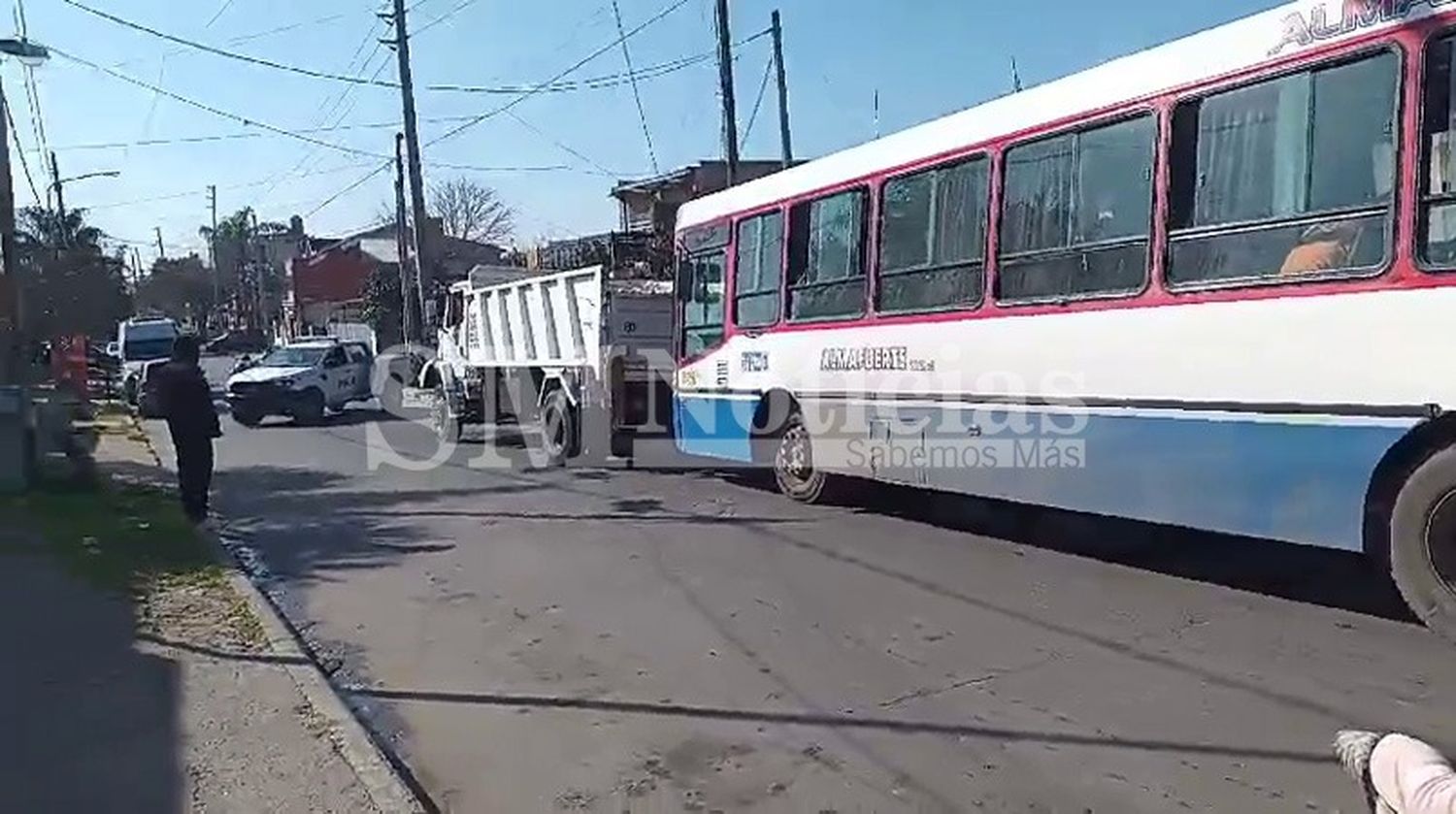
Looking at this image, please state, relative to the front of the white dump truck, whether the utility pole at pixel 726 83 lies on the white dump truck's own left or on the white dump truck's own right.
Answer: on the white dump truck's own right

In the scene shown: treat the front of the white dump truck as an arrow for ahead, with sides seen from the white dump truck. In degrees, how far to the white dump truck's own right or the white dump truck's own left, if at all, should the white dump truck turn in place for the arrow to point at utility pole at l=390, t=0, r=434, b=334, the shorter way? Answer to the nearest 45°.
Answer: approximately 45° to the white dump truck's own right

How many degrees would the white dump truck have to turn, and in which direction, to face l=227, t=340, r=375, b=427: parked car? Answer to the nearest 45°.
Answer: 0° — it already faces it

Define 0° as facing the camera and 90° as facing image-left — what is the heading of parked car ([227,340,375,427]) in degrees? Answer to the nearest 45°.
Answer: approximately 45°

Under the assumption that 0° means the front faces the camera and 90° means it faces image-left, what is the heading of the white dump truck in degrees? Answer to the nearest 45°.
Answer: approximately 135°

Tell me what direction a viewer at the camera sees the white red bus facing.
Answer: facing away from the viewer and to the left of the viewer
